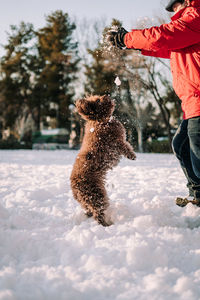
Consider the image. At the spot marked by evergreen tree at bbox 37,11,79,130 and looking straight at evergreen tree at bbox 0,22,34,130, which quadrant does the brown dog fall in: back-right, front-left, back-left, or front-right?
back-left

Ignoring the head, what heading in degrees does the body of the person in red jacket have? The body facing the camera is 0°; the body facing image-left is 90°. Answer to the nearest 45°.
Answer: approximately 90°

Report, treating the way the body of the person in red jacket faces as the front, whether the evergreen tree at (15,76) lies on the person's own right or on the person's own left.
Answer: on the person's own right

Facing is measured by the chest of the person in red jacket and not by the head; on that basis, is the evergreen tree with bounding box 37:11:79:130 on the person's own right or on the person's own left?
on the person's own right

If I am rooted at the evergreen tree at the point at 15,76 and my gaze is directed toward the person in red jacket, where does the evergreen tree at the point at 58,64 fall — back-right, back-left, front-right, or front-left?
front-left
